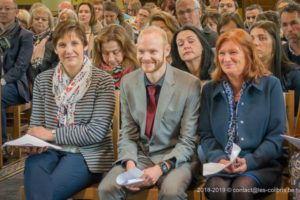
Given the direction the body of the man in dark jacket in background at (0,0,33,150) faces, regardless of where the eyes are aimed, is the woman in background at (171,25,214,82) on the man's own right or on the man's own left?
on the man's own left

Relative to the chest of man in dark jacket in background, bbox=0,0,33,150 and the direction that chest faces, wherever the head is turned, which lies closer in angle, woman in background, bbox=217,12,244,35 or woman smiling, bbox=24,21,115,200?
the woman smiling

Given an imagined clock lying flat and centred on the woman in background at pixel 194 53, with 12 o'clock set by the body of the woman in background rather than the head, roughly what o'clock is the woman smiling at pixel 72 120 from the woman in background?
The woman smiling is roughly at 12 o'clock from the woman in background.

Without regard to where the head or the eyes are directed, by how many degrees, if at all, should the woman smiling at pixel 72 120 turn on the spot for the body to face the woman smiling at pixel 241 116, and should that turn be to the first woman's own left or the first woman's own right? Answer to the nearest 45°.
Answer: approximately 90° to the first woman's own left

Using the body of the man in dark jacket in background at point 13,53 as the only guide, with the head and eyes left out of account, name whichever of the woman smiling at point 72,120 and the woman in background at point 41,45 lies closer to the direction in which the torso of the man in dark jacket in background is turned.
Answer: the woman smiling

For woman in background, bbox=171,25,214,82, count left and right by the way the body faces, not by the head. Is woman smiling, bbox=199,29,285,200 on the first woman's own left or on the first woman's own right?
on the first woman's own left

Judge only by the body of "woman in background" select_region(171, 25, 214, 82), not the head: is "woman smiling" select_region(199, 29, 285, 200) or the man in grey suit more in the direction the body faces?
the man in grey suit

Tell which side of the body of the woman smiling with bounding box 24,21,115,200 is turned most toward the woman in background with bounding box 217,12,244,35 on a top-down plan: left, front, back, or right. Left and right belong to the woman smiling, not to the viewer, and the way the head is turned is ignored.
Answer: back

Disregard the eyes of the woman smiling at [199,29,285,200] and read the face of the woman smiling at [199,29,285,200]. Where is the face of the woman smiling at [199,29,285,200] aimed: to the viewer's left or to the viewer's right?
to the viewer's left

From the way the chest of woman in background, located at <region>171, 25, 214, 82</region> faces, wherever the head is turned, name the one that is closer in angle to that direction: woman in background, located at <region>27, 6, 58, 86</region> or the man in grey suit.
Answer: the man in grey suit

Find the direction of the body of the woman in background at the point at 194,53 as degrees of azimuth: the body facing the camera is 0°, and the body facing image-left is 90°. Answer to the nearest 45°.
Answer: approximately 45°
